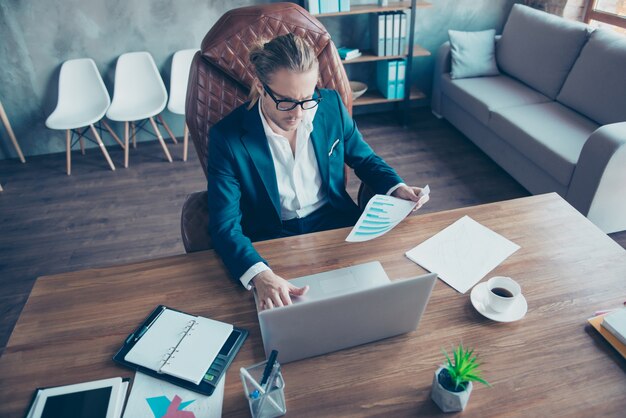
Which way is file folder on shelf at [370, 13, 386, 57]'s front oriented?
toward the camera

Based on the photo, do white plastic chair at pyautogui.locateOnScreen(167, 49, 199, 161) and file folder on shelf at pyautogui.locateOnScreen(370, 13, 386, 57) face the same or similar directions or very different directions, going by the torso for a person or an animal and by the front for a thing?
same or similar directions

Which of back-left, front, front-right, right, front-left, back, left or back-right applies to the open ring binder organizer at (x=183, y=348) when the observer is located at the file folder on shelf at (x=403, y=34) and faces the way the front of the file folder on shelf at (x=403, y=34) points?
front

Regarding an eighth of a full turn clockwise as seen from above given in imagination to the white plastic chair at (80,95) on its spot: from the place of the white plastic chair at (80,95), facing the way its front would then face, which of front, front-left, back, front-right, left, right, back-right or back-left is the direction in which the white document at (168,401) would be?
left

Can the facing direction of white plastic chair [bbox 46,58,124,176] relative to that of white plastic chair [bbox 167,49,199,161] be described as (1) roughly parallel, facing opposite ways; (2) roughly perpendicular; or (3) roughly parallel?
roughly parallel

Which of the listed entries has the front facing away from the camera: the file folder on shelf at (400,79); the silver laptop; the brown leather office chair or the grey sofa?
the silver laptop

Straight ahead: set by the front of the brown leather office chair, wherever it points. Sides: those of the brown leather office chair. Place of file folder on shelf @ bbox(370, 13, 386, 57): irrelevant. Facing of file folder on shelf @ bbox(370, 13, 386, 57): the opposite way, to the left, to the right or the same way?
the same way

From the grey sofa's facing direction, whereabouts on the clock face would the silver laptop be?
The silver laptop is roughly at 11 o'clock from the grey sofa.

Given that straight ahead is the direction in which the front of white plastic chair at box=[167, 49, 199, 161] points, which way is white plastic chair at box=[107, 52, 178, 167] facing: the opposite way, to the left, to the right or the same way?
the same way

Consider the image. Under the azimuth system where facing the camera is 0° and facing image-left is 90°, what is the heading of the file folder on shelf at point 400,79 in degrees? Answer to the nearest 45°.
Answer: approximately 0°

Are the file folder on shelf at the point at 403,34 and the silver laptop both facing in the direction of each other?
yes

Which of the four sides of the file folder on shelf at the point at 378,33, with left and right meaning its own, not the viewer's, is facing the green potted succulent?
front

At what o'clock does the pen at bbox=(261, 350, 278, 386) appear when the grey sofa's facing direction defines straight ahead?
The pen is roughly at 11 o'clock from the grey sofa.

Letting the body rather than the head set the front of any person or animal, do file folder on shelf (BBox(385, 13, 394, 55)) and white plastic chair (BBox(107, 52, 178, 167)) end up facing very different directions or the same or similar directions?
same or similar directions

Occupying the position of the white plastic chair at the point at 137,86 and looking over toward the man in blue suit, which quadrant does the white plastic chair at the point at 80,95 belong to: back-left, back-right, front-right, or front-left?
back-right

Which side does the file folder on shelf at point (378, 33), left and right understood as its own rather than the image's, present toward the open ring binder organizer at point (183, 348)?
front

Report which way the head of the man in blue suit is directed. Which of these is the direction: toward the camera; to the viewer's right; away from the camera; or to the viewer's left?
toward the camera

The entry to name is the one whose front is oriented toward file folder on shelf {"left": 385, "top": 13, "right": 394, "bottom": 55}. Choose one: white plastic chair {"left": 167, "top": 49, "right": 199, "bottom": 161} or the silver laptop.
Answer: the silver laptop
